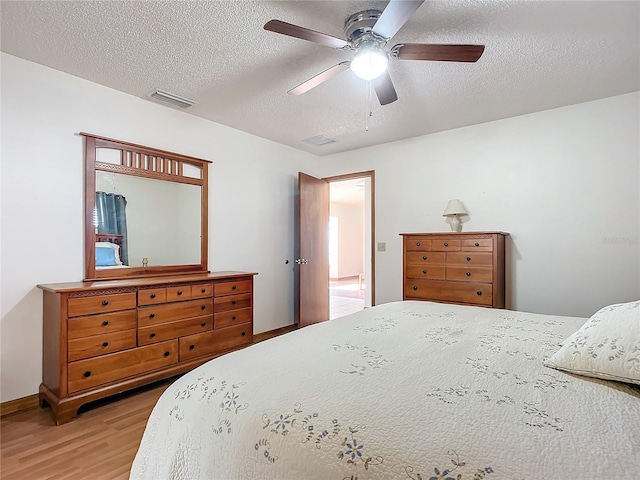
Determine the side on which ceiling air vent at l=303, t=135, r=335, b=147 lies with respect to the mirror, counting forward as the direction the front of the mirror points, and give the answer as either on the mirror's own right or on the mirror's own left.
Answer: on the mirror's own left

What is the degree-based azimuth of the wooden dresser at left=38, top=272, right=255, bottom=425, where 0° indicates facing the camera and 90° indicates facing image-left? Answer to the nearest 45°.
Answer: approximately 315°

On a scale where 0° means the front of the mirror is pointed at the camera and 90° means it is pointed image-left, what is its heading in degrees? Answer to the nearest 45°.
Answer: approximately 315°

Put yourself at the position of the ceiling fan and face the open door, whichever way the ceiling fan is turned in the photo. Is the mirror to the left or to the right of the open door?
left

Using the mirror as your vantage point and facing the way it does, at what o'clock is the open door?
The open door is roughly at 10 o'clock from the mirror.
